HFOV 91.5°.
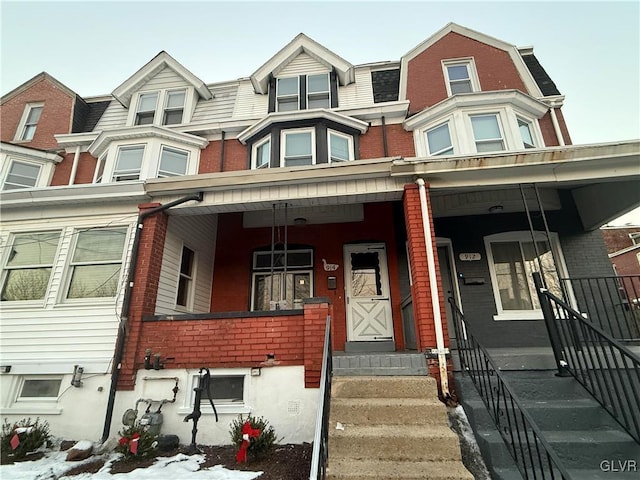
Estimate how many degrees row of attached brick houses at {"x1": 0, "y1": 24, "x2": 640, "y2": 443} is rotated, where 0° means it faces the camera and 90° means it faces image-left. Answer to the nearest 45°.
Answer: approximately 0°

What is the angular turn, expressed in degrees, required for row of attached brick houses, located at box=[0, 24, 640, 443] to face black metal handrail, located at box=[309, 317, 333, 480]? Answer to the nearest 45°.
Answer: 0° — it already faces it
